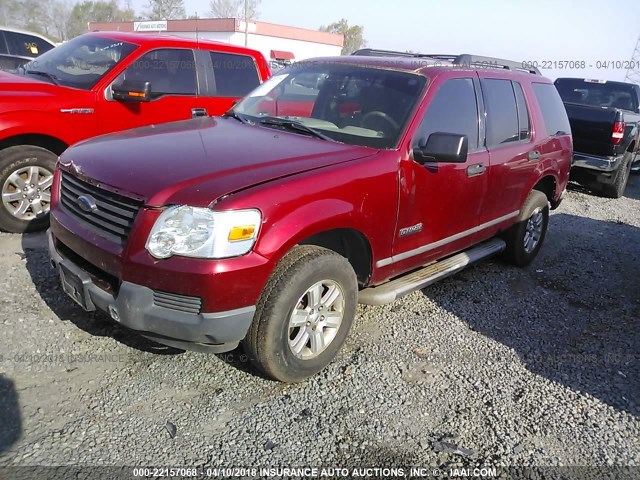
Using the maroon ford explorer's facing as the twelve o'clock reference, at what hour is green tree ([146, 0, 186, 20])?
The green tree is roughly at 4 o'clock from the maroon ford explorer.

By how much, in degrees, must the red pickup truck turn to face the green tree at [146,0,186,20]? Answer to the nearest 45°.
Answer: approximately 135° to its right

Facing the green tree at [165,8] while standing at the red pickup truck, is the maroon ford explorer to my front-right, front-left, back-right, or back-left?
back-right

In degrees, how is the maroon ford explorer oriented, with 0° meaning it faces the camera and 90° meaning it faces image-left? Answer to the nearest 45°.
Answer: approximately 45°

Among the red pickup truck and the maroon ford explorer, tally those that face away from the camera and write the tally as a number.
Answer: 0
